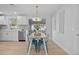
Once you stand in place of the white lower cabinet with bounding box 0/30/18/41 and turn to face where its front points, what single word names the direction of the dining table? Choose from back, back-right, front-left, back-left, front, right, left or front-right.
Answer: front-left
